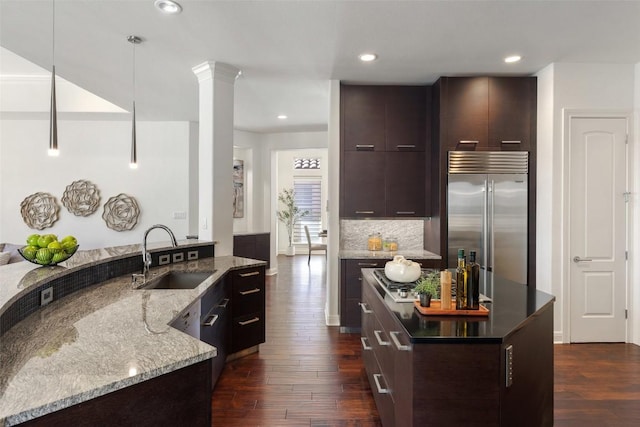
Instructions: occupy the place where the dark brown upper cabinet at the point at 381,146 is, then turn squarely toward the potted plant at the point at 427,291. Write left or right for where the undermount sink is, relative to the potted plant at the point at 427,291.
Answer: right

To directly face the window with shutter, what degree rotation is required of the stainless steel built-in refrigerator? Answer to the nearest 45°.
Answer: approximately 135° to its right

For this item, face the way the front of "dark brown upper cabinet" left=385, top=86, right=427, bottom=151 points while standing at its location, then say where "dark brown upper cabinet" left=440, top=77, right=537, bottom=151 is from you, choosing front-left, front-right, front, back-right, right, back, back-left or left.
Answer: left

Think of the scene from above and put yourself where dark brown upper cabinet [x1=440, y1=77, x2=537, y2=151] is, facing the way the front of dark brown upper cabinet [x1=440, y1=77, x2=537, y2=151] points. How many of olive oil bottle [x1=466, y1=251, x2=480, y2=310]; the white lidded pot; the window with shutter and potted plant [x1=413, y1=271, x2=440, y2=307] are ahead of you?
3

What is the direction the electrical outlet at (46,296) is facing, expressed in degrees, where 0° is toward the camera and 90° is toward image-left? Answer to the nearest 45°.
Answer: approximately 315°

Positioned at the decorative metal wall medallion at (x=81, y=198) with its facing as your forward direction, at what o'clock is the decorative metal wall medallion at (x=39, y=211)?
the decorative metal wall medallion at (x=39, y=211) is roughly at 4 o'clock from the decorative metal wall medallion at (x=81, y=198).

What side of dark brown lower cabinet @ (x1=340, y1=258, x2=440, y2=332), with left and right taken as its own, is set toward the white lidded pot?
front

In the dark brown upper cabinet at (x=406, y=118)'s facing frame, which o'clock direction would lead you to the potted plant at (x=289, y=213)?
The potted plant is roughly at 5 o'clock from the dark brown upper cabinet.

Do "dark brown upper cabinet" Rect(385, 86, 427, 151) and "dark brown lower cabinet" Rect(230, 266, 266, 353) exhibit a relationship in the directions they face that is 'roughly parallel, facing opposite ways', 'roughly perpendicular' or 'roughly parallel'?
roughly perpendicular

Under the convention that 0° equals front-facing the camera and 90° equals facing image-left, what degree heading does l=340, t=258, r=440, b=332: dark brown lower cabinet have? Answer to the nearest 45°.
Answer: approximately 0°

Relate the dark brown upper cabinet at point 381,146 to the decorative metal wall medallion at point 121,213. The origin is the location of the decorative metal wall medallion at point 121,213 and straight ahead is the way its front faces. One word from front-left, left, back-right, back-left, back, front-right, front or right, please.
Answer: front-left

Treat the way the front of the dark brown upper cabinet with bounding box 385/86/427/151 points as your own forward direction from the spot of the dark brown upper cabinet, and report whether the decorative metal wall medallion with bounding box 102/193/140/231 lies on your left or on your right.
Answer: on your right
